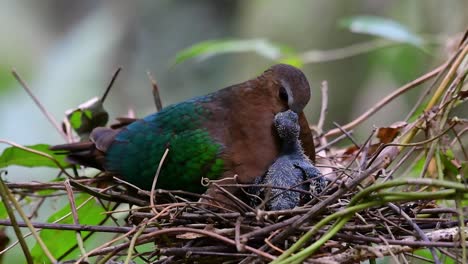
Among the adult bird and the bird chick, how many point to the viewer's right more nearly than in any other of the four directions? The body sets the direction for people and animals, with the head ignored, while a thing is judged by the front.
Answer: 1

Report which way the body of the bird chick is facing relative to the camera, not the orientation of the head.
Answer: away from the camera

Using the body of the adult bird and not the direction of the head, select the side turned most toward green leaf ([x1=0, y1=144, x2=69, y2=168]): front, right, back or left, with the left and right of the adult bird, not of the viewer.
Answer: back

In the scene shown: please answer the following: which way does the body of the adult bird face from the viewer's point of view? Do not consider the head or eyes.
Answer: to the viewer's right

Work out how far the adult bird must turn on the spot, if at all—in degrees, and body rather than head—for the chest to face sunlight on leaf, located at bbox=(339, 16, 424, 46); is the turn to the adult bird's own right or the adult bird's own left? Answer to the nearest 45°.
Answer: approximately 45° to the adult bird's own left
